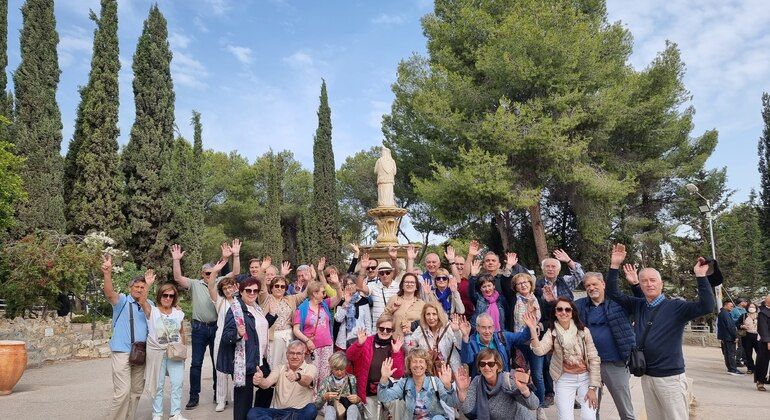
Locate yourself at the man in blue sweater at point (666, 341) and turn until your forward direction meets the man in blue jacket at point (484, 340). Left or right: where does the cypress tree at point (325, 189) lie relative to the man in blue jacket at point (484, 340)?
right

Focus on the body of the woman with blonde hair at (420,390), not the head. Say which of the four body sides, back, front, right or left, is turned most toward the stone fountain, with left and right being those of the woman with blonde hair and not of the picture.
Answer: back

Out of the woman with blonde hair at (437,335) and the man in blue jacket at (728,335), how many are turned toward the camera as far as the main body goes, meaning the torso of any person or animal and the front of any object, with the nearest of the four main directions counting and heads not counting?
1
